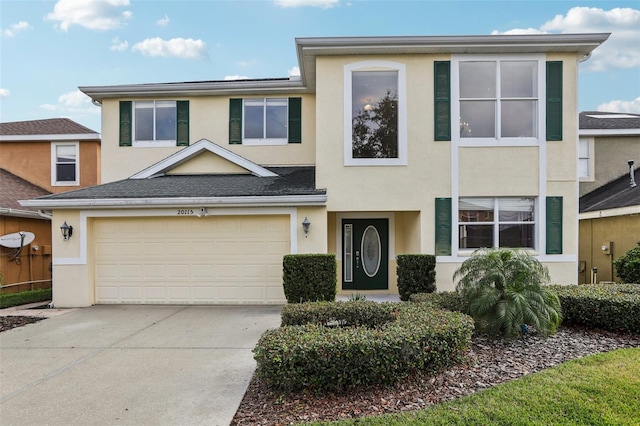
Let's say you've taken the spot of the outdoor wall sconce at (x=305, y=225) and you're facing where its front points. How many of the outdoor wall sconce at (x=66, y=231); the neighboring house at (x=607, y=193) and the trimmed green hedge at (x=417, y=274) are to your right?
1

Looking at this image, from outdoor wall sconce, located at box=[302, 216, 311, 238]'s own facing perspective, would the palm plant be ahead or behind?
ahead

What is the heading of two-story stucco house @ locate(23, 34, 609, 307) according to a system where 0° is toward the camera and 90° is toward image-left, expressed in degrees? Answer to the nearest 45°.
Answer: approximately 0°

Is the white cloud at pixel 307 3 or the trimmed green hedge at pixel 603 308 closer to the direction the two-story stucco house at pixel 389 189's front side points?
the trimmed green hedge

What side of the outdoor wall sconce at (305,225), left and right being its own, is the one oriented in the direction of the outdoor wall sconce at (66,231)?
right

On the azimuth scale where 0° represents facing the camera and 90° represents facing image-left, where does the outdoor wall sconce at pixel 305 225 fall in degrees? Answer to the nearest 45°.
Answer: approximately 0°

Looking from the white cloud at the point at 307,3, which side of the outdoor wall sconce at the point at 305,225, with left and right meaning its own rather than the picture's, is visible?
back

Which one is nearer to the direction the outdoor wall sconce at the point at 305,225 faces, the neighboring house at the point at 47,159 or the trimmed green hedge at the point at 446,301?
the trimmed green hedge

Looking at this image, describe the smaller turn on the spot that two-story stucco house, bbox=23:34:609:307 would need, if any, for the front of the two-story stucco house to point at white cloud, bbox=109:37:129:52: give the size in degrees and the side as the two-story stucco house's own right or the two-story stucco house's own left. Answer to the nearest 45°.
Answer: approximately 135° to the two-story stucco house's own right
